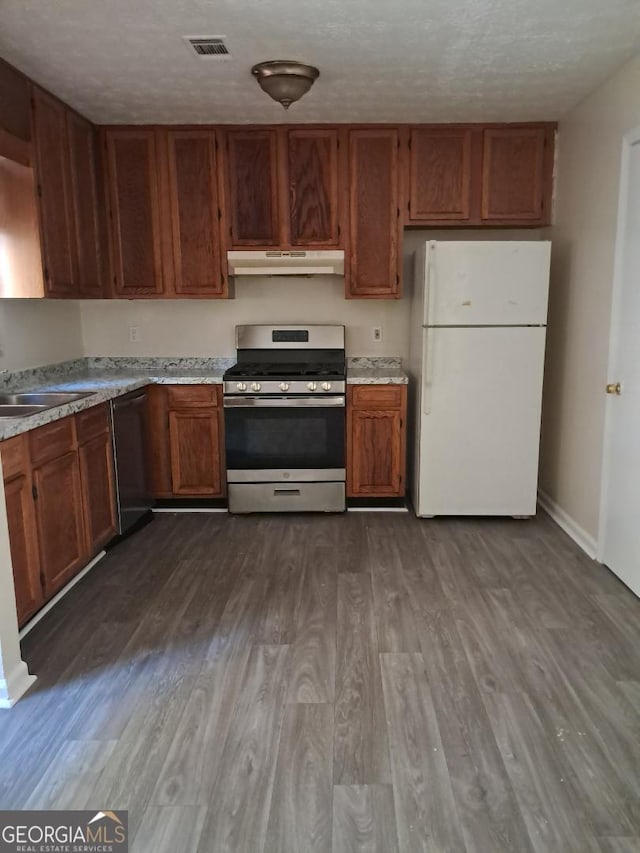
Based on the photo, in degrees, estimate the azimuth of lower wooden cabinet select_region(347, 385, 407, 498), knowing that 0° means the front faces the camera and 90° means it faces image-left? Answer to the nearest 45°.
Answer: approximately 0°

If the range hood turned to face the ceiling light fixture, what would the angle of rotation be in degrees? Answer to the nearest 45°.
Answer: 0° — it already faces it

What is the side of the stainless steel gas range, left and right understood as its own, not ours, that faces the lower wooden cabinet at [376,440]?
left

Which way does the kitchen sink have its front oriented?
to the viewer's right

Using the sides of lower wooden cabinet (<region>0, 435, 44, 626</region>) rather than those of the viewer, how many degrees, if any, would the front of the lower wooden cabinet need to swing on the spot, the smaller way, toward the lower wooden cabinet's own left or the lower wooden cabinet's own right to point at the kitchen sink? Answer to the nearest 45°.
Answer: approximately 90° to the lower wooden cabinet's own left

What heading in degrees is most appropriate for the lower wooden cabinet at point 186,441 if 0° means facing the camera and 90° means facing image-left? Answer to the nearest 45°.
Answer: approximately 0°

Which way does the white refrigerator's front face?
toward the camera

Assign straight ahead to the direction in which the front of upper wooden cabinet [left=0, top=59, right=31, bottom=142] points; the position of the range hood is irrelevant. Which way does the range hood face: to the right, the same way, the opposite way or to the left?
to the right

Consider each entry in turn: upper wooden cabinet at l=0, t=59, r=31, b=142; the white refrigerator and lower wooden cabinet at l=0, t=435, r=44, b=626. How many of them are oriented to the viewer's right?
2

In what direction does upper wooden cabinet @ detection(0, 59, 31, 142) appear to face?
to the viewer's right

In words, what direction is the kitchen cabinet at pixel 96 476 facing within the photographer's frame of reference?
facing to the right of the viewer

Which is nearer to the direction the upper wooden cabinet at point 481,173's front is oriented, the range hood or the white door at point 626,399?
the white door

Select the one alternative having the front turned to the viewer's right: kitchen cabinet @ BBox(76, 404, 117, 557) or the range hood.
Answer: the kitchen cabinet
